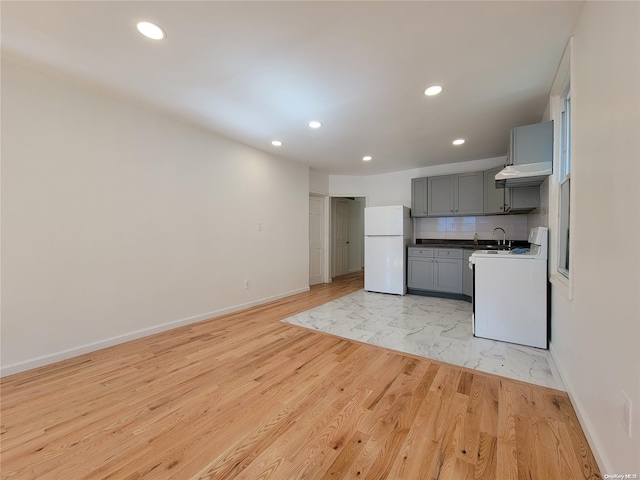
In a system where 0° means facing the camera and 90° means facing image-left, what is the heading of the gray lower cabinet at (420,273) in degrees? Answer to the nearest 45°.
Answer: approximately 0°

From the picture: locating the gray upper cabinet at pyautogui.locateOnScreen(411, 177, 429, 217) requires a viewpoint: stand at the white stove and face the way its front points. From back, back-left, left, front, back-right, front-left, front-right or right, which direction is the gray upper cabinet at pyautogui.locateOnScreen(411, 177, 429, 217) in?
front-right

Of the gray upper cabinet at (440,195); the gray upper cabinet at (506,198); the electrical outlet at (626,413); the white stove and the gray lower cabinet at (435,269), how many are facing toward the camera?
3

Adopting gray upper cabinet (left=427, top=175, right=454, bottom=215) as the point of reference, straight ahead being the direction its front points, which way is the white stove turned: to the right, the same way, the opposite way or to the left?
to the right

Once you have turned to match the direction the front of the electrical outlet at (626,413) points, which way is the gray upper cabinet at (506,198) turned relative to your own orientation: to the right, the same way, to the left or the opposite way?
to the left

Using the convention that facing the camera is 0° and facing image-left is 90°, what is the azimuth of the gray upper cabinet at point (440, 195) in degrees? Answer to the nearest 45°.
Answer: approximately 0°

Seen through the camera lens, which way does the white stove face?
facing to the left of the viewer

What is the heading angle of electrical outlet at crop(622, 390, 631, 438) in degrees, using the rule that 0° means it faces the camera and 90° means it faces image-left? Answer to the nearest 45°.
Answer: approximately 90°

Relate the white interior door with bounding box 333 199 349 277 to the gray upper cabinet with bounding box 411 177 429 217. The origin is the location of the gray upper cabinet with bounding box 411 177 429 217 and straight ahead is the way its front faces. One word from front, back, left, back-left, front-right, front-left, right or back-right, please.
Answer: back-right
